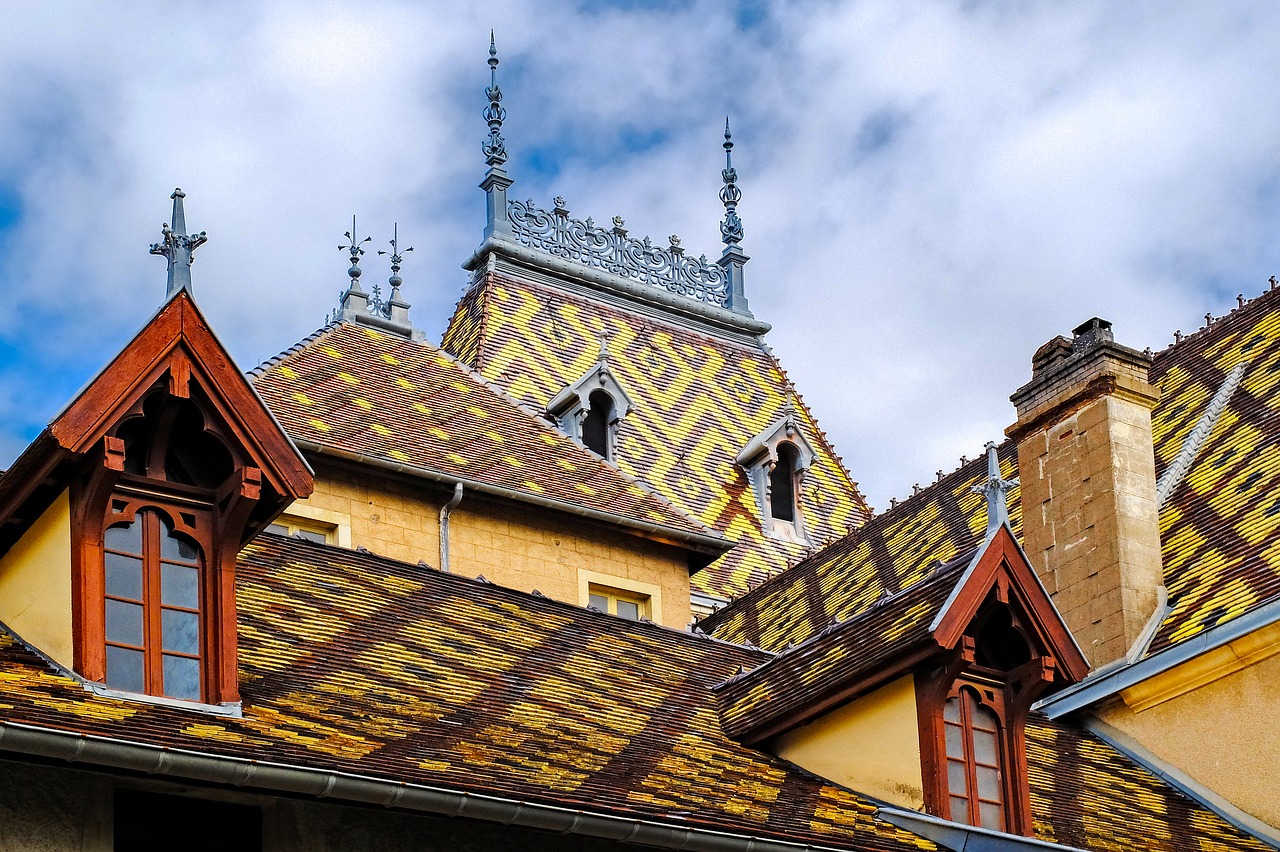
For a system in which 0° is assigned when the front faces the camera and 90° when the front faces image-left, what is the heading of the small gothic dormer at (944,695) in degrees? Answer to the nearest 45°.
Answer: approximately 315°

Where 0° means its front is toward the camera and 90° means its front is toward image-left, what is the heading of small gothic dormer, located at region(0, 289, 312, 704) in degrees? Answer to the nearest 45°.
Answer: approximately 315°

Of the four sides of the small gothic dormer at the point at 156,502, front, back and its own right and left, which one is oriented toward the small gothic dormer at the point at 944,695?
left

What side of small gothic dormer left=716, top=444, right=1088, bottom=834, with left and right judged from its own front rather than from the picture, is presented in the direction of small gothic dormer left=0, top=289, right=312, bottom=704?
right

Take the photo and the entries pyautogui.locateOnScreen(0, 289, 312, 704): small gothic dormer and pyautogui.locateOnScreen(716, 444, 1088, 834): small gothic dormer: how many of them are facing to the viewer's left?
0

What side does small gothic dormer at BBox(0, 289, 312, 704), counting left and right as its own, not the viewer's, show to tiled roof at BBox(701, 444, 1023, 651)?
left

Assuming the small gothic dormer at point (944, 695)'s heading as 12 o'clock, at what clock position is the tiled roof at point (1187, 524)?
The tiled roof is roughly at 8 o'clock from the small gothic dormer.
